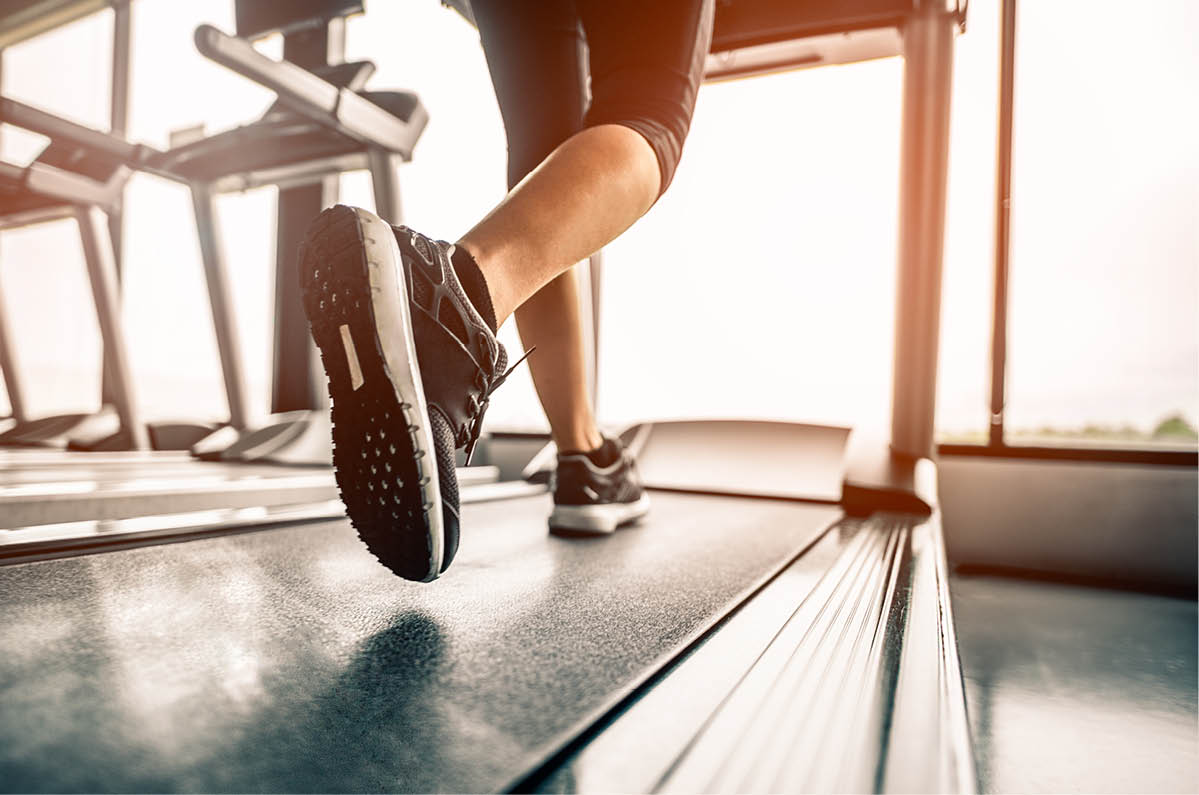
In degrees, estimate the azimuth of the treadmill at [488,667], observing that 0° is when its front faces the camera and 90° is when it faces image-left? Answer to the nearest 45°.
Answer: approximately 225°

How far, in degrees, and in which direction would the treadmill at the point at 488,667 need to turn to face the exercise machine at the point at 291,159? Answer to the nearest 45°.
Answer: approximately 45° to its left
